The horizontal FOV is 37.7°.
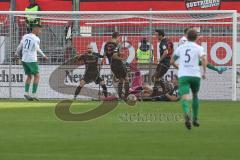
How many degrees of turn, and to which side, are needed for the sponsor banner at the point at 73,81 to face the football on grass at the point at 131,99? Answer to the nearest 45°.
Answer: approximately 45° to its left

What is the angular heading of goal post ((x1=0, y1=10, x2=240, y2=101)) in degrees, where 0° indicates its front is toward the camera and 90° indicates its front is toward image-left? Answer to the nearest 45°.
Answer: approximately 0°

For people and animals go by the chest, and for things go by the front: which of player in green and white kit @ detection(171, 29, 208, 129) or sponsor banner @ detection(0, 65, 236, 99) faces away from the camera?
the player in green and white kit

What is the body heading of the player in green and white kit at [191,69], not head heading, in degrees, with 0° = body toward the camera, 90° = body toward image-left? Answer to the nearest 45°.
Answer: approximately 180°
